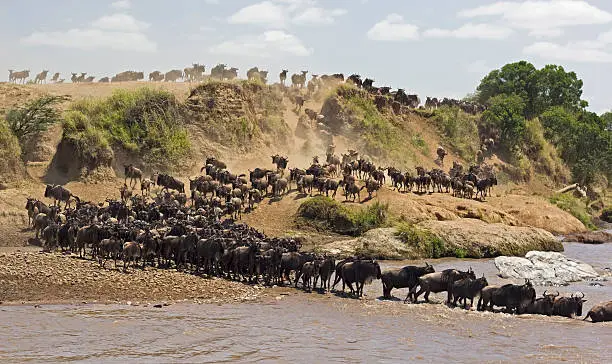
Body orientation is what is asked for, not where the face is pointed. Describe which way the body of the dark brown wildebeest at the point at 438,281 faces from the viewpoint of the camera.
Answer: to the viewer's right

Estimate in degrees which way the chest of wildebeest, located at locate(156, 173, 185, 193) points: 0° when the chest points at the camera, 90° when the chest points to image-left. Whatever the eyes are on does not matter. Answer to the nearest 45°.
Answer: approximately 90°

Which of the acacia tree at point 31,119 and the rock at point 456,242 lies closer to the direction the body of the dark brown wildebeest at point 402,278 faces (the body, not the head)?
the rock

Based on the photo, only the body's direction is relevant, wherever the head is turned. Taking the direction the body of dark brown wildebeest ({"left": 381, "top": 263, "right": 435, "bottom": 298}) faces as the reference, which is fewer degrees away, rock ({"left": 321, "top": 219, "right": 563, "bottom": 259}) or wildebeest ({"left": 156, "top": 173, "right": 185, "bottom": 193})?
the rock

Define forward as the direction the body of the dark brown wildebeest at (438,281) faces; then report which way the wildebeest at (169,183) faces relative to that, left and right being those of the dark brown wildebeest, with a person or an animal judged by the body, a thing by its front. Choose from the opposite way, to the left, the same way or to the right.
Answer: the opposite way

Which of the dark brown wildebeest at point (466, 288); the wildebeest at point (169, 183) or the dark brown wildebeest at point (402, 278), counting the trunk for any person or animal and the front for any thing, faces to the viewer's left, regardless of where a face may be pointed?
the wildebeest

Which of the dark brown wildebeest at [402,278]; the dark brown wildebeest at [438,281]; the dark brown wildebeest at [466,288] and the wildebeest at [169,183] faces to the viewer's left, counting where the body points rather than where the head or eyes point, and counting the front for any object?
the wildebeest

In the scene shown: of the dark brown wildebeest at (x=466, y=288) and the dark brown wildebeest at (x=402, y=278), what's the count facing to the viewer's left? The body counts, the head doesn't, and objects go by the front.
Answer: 0

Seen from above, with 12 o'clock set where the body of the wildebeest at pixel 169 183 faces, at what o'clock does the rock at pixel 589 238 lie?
The rock is roughly at 6 o'clock from the wildebeest.

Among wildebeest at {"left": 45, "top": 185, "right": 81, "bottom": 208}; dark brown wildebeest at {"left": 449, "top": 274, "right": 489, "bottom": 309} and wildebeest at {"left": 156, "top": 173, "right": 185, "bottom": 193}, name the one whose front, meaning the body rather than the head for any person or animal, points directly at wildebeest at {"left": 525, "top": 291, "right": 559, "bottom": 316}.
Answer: the dark brown wildebeest

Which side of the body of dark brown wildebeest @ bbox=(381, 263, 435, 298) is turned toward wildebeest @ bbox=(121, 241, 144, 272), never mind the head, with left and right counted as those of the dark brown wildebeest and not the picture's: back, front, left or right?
back

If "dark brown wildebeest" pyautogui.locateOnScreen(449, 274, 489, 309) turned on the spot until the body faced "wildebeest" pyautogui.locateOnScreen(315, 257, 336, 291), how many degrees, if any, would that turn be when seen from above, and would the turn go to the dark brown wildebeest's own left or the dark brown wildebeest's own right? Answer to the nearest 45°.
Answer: approximately 180°

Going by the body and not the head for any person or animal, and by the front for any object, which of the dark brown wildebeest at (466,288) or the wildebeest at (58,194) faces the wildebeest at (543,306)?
the dark brown wildebeest

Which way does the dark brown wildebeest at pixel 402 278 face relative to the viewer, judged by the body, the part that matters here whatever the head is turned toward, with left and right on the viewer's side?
facing to the right of the viewer

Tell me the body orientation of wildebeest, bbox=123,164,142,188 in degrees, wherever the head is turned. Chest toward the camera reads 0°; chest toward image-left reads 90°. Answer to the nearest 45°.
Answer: approximately 45°
